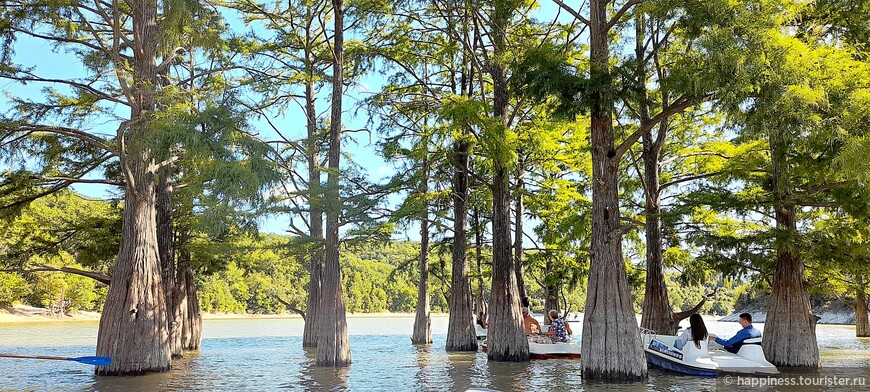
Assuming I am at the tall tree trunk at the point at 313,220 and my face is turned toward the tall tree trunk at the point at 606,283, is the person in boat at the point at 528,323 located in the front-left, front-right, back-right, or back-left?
front-left

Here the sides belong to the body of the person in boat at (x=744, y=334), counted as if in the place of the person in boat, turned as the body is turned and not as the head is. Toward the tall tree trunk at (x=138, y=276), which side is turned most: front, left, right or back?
front

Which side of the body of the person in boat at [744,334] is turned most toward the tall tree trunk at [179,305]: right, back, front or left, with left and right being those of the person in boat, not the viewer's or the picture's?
front

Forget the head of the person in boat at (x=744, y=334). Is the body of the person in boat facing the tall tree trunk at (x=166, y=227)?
yes

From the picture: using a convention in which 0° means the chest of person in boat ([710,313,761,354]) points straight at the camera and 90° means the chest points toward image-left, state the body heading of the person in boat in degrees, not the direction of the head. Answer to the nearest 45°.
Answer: approximately 90°
